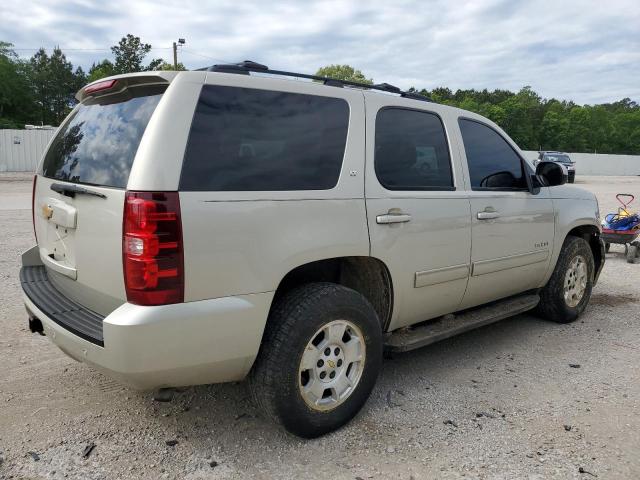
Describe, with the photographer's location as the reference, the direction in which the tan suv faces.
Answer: facing away from the viewer and to the right of the viewer

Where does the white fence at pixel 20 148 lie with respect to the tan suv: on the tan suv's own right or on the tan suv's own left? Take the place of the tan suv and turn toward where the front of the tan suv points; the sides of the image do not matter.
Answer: on the tan suv's own left
